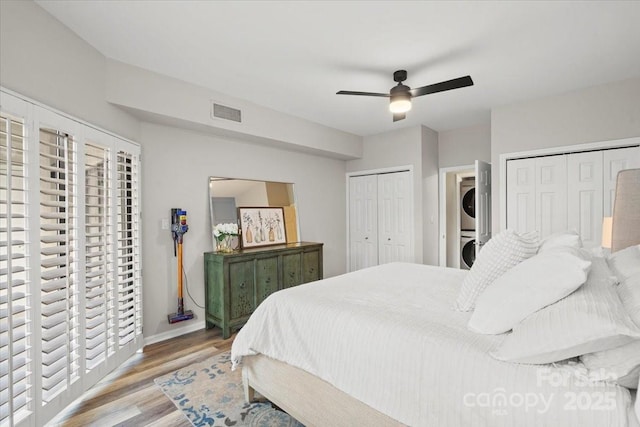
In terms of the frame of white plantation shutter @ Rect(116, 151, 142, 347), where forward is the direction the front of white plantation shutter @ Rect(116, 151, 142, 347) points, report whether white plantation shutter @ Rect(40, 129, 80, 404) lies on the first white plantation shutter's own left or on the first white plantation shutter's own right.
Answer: on the first white plantation shutter's own right

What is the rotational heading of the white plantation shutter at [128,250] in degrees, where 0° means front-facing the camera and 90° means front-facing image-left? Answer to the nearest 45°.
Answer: approximately 315°

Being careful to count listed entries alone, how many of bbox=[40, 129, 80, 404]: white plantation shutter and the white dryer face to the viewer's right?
1

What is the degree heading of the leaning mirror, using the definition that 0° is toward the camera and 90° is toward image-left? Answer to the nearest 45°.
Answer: approximately 315°

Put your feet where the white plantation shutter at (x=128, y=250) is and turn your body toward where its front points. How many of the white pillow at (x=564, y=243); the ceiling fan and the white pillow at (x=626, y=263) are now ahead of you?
3

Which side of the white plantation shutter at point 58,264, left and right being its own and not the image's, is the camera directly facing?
right

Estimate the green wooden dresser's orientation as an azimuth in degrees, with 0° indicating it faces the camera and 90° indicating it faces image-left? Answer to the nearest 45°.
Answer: approximately 315°

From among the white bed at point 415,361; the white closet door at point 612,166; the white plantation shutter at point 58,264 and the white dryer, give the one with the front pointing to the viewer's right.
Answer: the white plantation shutter

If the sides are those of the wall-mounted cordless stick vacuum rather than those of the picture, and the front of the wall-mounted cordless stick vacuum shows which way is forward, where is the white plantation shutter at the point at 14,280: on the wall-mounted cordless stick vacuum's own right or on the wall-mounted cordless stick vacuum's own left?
on the wall-mounted cordless stick vacuum's own right
